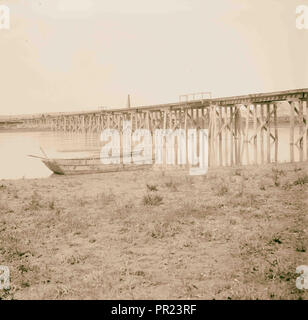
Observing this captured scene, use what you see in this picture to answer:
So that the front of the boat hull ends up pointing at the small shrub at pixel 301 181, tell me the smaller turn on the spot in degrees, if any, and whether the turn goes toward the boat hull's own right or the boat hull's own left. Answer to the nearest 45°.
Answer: approximately 135° to the boat hull's own left

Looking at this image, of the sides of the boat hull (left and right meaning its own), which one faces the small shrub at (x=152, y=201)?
left

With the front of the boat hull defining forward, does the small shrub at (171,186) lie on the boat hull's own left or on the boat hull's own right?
on the boat hull's own left

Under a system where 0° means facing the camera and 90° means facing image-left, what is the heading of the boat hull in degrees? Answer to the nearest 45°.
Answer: approximately 90°

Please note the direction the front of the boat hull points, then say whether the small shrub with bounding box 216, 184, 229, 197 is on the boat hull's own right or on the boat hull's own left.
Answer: on the boat hull's own left
